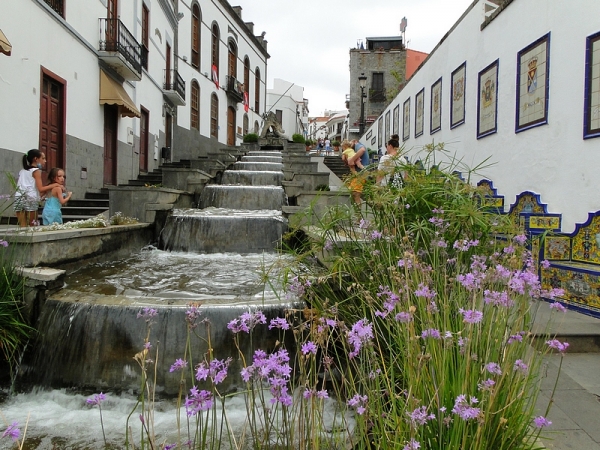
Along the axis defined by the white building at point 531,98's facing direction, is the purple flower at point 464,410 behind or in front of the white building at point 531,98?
in front

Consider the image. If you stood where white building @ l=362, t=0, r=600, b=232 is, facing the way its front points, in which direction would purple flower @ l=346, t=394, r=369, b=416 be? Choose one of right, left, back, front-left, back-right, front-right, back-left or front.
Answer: front-left

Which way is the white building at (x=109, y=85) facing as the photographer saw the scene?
facing the viewer and to the right of the viewer

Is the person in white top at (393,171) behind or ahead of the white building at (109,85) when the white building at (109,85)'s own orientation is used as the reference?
ahead

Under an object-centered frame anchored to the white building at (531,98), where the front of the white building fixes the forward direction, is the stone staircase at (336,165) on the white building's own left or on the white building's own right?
on the white building's own right

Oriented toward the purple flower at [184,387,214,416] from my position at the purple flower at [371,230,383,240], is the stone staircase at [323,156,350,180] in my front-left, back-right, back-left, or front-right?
back-right

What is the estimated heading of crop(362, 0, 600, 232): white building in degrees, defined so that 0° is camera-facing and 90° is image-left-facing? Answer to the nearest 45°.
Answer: approximately 45°

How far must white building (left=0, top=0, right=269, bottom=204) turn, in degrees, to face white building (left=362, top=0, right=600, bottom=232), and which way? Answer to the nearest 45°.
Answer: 0° — it already faces it

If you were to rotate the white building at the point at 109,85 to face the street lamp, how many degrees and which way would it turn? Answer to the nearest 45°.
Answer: approximately 90° to its left

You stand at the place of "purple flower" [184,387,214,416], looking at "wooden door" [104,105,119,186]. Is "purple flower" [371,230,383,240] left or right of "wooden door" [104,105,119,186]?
right

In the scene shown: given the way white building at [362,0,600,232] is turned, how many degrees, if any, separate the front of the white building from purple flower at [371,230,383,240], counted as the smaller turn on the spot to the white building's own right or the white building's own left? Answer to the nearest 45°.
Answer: approximately 45° to the white building's own left

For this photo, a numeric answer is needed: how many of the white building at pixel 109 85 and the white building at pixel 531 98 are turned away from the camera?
0

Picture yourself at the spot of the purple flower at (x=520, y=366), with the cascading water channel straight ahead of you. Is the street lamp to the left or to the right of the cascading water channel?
right

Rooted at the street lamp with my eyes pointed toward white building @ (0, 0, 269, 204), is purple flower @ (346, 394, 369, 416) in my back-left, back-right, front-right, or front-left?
front-left
